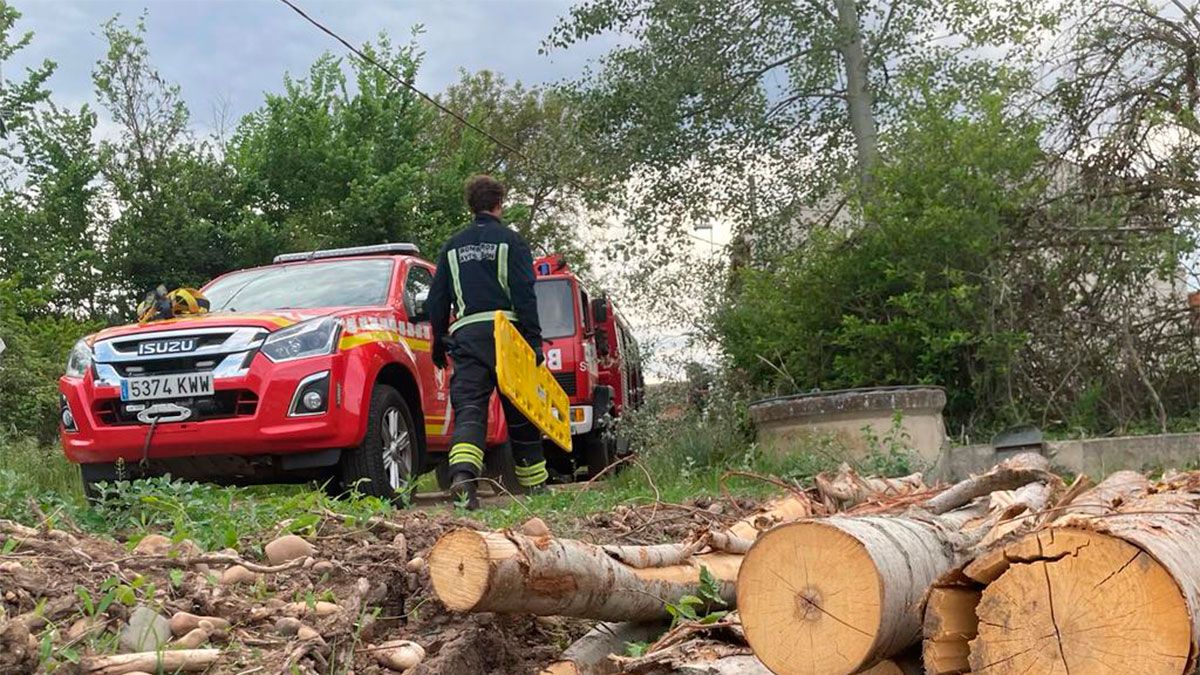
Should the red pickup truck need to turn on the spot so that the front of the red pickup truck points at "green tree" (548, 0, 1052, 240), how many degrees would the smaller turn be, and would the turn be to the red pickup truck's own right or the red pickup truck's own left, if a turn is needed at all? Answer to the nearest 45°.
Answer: approximately 180°

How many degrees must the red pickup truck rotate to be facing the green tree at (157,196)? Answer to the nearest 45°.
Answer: approximately 135° to its right

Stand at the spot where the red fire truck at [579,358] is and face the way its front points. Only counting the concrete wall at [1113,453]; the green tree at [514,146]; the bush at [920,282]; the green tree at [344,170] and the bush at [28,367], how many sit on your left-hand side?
2

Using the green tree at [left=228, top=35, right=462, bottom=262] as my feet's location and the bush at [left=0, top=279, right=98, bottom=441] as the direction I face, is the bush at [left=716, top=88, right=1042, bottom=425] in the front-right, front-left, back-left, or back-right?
front-left

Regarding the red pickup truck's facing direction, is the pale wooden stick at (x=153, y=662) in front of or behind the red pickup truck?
in front

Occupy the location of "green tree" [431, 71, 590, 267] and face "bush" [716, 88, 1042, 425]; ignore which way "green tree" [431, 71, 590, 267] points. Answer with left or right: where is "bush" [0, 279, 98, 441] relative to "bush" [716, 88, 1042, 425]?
right

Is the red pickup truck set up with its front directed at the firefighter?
no

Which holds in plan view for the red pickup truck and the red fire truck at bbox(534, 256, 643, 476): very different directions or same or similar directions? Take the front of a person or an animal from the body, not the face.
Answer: same or similar directions

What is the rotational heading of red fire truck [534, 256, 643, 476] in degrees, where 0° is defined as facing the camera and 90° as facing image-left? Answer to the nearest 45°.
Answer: approximately 45°

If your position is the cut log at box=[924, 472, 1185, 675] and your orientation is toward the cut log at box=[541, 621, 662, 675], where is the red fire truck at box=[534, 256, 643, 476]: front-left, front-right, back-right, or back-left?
front-right

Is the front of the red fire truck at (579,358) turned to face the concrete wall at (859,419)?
no

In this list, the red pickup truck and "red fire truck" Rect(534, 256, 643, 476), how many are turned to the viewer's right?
0

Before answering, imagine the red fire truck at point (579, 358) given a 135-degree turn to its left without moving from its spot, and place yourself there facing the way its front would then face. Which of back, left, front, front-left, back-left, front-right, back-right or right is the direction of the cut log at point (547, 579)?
right

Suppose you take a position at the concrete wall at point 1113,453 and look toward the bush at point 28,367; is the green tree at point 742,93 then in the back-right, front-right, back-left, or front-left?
front-right

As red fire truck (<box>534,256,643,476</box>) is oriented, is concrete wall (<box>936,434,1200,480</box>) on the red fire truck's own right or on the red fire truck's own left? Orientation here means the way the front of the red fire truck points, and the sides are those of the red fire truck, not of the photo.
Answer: on the red fire truck's own left

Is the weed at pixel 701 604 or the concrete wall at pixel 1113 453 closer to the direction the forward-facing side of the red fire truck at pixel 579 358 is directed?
the weed

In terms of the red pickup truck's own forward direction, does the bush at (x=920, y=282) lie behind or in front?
behind

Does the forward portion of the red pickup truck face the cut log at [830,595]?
no

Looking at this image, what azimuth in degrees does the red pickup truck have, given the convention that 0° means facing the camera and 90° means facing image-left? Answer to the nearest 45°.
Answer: approximately 45°
